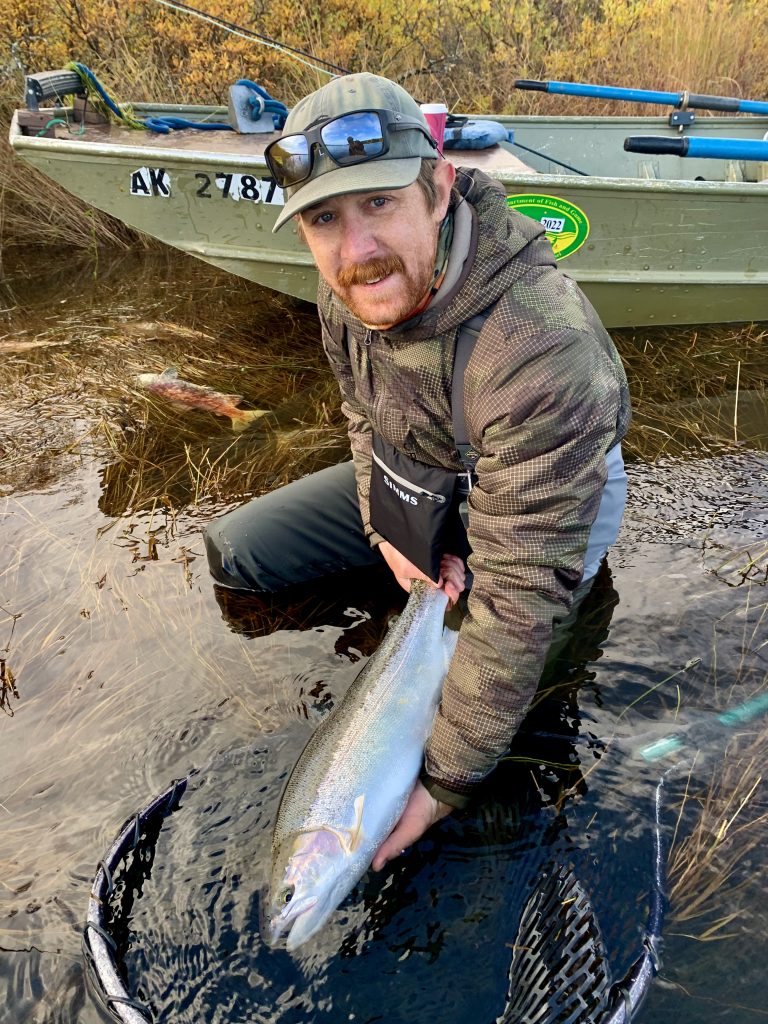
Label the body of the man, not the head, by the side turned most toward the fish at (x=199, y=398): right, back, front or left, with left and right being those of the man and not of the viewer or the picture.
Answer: right

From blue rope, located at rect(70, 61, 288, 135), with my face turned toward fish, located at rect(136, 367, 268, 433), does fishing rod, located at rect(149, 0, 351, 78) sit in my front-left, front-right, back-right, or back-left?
back-left

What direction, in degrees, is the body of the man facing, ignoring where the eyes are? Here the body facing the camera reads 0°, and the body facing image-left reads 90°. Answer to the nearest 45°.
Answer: approximately 45°

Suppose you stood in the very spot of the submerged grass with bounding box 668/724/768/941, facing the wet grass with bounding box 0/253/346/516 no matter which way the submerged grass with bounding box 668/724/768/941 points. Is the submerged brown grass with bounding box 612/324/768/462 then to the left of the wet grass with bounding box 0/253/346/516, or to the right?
right

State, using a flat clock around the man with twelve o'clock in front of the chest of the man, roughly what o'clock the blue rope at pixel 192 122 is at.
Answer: The blue rope is roughly at 4 o'clock from the man.

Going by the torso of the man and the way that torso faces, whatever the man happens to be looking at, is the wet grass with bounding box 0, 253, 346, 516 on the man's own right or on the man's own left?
on the man's own right

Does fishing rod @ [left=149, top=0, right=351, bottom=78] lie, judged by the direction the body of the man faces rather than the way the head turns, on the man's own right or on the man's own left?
on the man's own right

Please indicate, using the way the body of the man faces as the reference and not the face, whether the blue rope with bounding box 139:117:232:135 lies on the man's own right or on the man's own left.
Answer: on the man's own right
